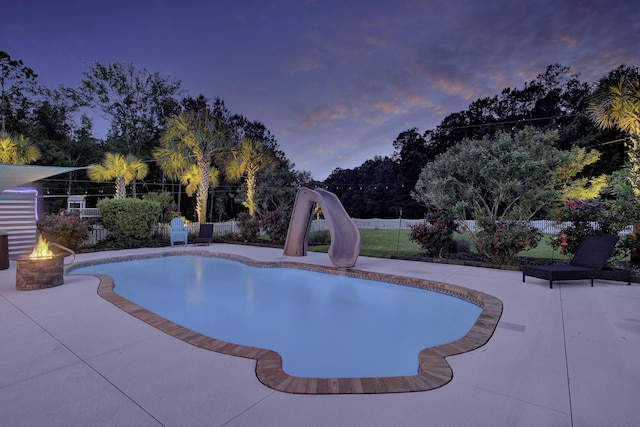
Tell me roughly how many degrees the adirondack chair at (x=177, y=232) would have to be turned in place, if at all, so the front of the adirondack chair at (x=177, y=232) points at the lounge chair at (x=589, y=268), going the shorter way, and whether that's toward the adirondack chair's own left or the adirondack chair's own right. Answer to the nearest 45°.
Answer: approximately 45° to the adirondack chair's own left

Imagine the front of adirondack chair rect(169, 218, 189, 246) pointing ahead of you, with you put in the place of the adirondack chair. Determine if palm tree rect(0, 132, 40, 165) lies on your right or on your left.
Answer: on your right

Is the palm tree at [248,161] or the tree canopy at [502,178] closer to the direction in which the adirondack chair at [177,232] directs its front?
the tree canopy

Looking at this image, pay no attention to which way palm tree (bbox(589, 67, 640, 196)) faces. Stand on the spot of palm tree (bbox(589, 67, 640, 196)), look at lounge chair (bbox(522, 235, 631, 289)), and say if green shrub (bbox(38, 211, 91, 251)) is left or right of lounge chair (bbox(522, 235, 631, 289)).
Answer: right

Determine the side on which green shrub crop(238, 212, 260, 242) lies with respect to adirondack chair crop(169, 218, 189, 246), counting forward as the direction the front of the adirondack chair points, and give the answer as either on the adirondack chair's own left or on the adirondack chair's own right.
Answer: on the adirondack chair's own left

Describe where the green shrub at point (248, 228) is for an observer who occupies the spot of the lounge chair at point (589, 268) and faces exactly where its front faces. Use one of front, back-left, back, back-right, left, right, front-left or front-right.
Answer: front-right

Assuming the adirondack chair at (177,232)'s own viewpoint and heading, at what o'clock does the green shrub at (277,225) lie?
The green shrub is roughly at 10 o'clock from the adirondack chair.

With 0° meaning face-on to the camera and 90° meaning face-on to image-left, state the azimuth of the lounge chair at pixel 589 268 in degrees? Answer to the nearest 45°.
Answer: approximately 45°

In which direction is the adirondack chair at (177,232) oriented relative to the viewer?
toward the camera

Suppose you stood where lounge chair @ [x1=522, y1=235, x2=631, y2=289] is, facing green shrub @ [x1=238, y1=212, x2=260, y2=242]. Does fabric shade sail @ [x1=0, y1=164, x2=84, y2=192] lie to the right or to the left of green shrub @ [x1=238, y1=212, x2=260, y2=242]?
left

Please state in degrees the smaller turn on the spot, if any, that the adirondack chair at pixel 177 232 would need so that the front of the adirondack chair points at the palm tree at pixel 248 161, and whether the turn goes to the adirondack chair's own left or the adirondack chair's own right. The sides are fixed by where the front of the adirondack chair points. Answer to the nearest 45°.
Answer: approximately 135° to the adirondack chair's own left

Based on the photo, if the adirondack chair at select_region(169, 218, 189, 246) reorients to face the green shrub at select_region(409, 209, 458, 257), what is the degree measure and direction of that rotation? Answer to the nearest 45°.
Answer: approximately 45° to its left

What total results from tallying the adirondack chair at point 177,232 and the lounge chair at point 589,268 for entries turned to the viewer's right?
0

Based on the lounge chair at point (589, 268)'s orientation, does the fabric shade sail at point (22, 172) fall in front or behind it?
in front
